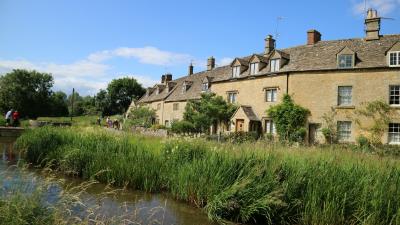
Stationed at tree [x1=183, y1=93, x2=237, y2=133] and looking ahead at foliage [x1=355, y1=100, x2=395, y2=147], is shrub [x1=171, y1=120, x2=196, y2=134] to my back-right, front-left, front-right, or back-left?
back-right

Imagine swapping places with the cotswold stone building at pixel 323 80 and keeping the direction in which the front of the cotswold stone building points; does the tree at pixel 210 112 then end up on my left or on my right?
on my right

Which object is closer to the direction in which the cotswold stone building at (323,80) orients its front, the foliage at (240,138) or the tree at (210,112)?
the foliage

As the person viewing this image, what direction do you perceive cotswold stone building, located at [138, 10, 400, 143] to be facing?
facing the viewer and to the left of the viewer

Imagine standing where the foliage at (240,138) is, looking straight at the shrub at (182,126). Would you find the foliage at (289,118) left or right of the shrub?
right
